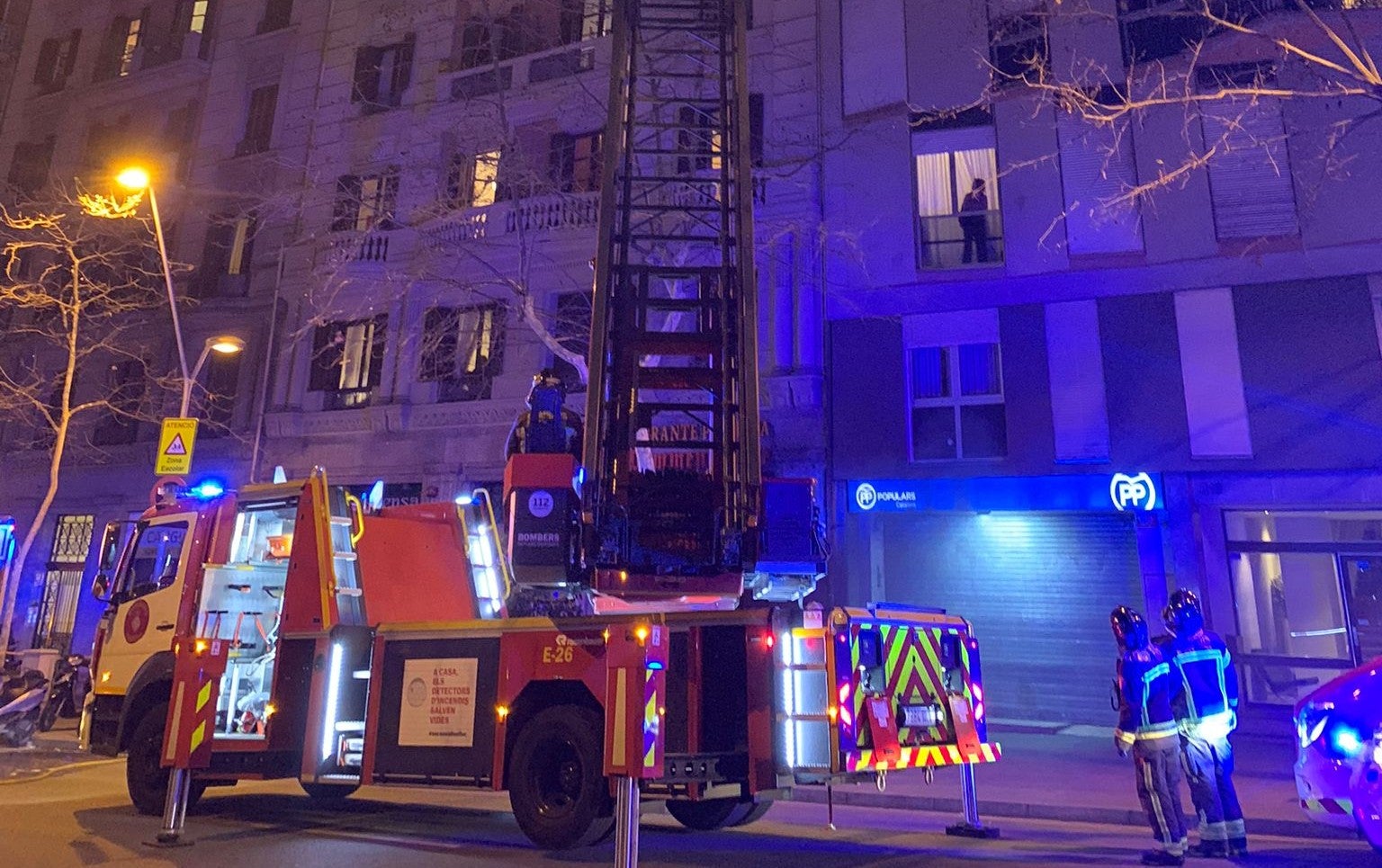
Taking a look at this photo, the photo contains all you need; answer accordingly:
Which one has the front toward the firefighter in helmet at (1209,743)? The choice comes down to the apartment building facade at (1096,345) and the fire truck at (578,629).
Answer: the apartment building facade

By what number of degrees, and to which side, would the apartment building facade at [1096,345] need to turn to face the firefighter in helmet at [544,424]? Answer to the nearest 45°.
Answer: approximately 45° to its right

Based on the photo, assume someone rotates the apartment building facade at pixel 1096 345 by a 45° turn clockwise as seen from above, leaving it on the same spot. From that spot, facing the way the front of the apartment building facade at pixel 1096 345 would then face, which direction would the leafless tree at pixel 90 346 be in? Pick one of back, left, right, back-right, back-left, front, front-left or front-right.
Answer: front-right

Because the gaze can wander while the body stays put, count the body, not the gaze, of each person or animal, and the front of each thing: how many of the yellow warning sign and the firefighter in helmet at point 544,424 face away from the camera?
1

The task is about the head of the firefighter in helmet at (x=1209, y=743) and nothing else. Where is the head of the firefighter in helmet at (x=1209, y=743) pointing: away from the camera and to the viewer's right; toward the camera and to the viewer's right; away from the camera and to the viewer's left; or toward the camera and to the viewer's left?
away from the camera and to the viewer's left

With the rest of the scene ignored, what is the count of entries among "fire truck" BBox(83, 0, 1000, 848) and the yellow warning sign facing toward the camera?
1

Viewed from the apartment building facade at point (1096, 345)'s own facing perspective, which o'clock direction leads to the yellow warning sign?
The yellow warning sign is roughly at 2 o'clock from the apartment building facade.

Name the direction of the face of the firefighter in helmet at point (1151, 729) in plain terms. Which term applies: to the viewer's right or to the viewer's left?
to the viewer's left

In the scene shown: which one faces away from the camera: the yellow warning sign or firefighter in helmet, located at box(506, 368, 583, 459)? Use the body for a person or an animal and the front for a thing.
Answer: the firefighter in helmet

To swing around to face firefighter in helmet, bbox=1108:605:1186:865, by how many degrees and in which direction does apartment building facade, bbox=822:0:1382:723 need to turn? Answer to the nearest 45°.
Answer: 0° — it already faces them

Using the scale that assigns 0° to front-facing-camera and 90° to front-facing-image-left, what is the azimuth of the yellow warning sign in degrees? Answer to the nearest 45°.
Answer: approximately 0°

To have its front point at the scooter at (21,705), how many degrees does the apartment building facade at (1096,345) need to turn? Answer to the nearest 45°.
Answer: approximately 45° to its right

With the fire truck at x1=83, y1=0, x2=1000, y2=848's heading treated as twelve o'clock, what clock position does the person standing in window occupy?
The person standing in window is roughly at 3 o'clock from the fire truck.

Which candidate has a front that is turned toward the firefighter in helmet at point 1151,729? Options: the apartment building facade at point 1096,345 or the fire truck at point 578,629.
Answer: the apartment building facade

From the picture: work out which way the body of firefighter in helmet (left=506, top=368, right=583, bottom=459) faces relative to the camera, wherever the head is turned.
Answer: away from the camera
